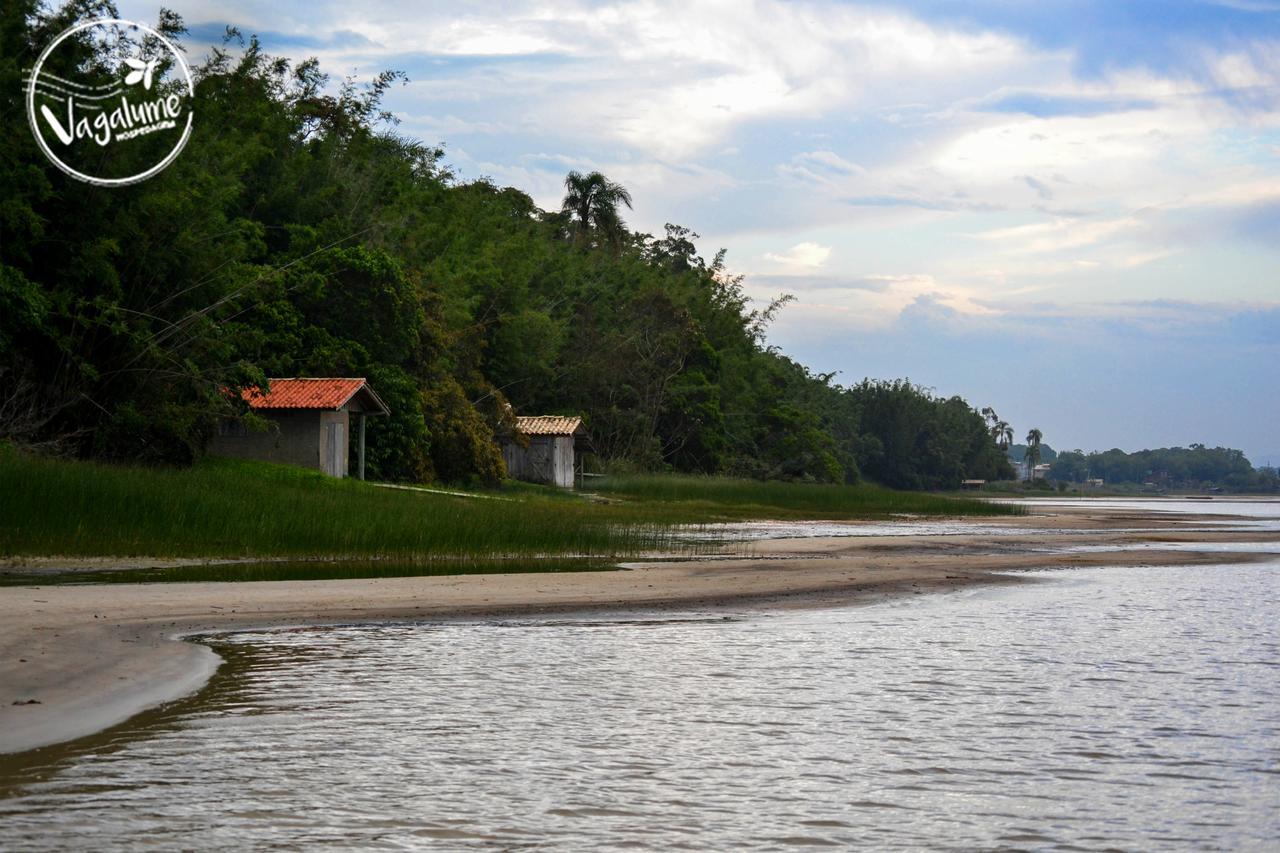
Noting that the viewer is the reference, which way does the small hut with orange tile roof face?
facing the viewer and to the right of the viewer
